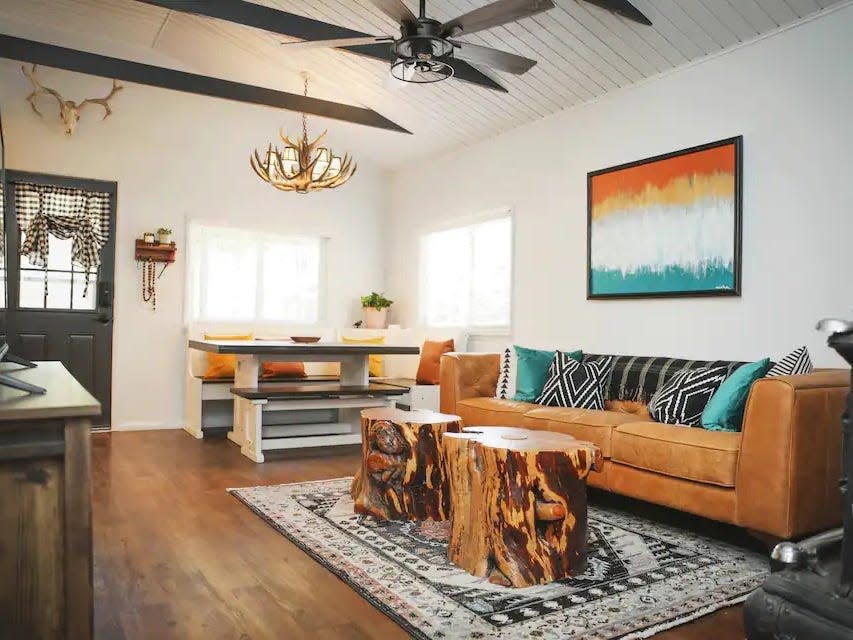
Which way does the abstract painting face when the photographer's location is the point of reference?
facing the viewer and to the left of the viewer

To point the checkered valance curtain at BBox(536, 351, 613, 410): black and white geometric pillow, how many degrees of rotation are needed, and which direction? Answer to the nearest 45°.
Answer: approximately 45° to its left

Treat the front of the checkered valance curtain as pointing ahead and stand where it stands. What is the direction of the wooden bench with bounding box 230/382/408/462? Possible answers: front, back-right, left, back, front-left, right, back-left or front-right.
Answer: front-left

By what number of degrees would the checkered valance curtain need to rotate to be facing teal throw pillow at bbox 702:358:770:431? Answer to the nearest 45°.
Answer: approximately 45° to its left

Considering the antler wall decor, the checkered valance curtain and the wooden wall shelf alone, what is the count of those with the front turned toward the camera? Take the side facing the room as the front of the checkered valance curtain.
3

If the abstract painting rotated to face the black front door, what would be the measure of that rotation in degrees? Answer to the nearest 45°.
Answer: approximately 45° to its right

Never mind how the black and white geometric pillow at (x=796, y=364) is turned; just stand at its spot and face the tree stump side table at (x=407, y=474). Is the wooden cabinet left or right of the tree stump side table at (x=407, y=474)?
left

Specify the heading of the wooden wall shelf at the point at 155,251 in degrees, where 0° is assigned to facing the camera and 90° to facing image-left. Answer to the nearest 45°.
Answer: approximately 0°

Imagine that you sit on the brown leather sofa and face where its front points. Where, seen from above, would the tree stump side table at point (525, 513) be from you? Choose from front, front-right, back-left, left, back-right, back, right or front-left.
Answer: front

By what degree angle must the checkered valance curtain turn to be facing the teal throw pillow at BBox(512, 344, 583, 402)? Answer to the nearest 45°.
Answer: approximately 45° to its left

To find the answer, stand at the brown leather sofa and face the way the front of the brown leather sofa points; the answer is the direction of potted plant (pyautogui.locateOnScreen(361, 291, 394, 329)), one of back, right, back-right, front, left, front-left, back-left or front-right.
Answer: right
